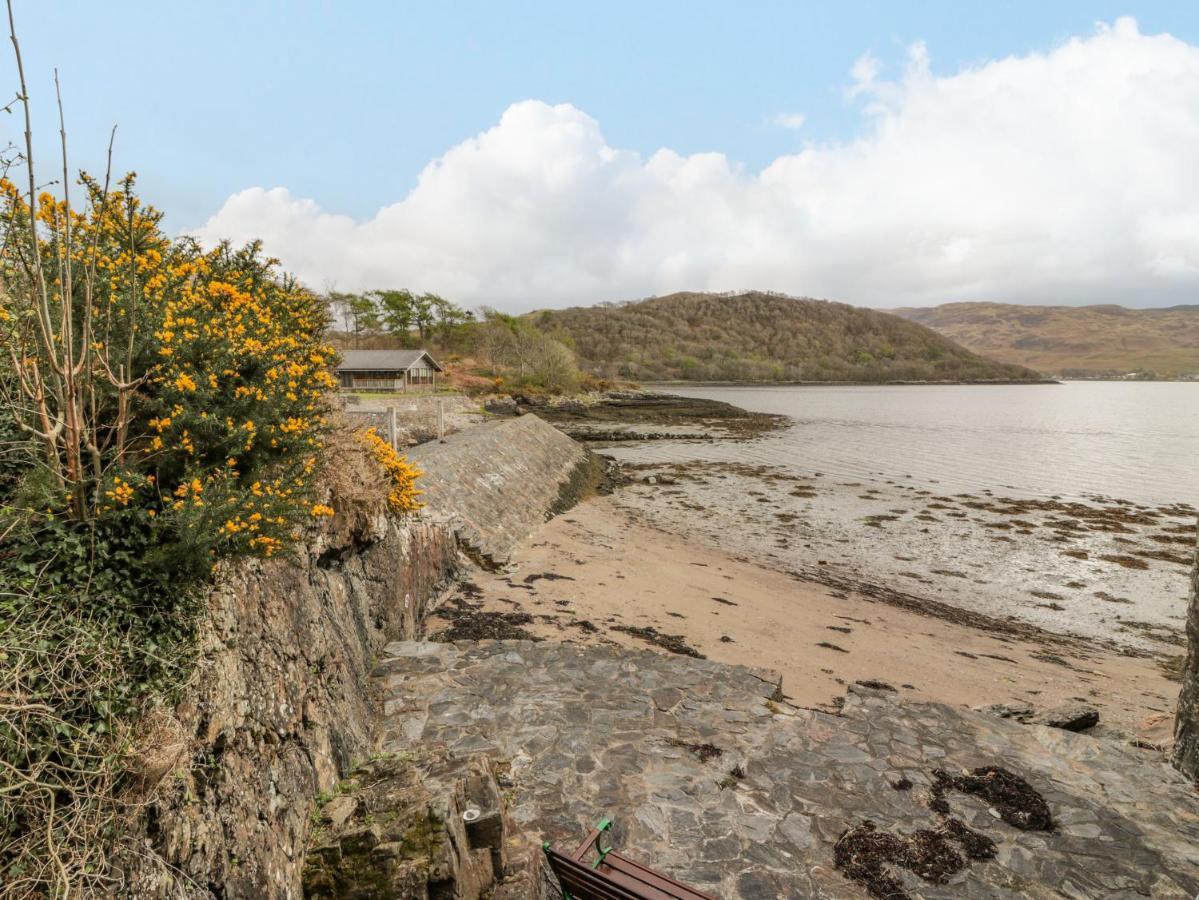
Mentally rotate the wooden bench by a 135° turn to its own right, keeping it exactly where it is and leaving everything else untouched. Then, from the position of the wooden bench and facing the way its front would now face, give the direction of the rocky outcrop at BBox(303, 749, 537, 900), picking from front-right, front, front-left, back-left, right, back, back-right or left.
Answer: right

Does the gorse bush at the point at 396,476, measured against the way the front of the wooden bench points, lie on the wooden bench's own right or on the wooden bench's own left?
on the wooden bench's own left

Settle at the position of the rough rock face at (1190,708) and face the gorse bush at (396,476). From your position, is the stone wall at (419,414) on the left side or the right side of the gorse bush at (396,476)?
right

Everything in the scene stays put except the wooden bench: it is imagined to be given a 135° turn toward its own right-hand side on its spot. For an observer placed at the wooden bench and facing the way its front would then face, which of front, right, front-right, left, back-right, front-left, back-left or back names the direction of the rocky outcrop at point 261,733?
right

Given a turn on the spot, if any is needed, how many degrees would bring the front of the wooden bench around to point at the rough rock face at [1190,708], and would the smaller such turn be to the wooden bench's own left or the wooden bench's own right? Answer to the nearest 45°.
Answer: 0° — it already faces it

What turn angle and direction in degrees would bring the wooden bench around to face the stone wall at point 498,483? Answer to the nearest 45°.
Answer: approximately 45° to its left

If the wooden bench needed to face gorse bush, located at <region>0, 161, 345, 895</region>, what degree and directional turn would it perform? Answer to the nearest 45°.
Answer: approximately 135° to its left

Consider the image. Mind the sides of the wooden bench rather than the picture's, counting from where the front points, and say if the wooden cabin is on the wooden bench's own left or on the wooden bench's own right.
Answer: on the wooden bench's own left

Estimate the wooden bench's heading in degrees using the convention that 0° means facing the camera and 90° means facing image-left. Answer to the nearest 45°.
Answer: approximately 225°
